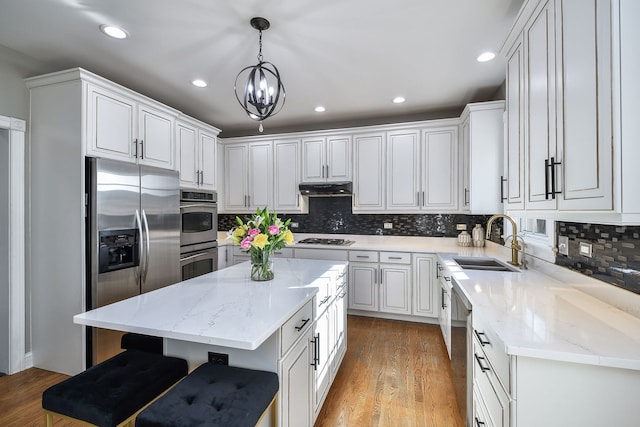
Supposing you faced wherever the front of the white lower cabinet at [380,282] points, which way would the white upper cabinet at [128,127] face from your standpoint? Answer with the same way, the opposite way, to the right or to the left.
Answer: to the left

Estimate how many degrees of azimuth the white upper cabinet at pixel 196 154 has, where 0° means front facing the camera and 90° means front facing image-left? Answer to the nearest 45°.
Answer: approximately 315°

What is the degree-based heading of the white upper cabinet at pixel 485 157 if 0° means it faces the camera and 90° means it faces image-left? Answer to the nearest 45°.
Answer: approximately 90°

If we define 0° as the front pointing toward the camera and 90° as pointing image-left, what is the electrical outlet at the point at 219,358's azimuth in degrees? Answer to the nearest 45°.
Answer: approximately 0°

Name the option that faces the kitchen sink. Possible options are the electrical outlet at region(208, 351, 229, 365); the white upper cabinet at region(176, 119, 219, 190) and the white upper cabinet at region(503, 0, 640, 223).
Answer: the white upper cabinet at region(176, 119, 219, 190)

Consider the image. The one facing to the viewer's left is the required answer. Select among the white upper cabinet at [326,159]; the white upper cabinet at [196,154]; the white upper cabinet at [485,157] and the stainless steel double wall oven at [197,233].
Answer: the white upper cabinet at [485,157]

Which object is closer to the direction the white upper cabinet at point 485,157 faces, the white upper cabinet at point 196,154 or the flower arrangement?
the white upper cabinet

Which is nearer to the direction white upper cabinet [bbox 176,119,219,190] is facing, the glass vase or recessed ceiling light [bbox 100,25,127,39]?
the glass vase

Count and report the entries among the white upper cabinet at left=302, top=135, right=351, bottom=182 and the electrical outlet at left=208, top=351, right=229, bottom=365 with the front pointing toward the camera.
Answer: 2
